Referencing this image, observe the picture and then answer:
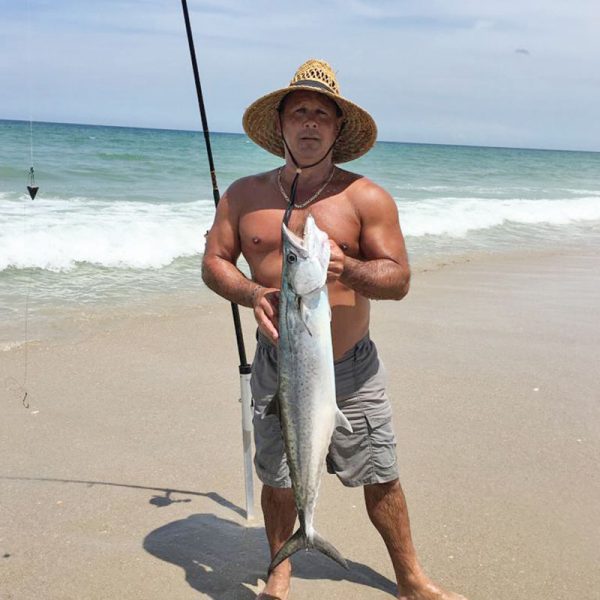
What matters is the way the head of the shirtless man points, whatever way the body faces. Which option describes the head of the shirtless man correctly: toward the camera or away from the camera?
toward the camera

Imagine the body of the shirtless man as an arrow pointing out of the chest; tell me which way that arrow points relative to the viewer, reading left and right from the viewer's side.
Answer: facing the viewer
